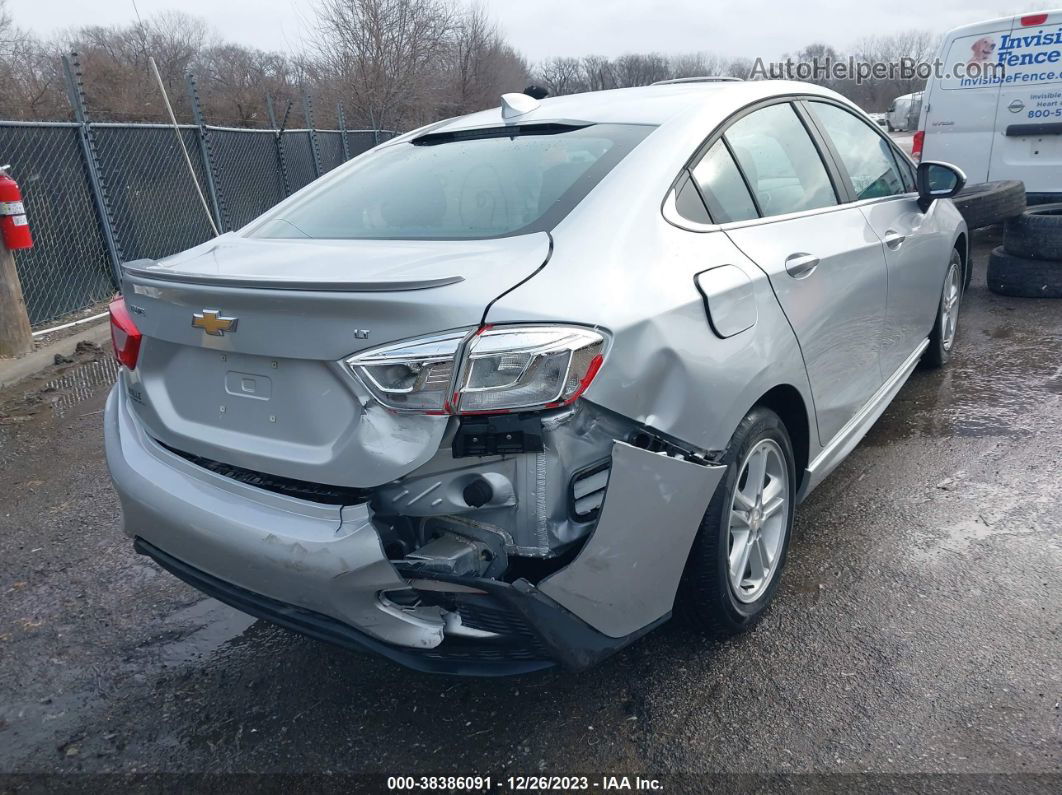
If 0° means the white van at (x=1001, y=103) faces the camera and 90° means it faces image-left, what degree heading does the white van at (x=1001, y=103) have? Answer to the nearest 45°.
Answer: approximately 180°

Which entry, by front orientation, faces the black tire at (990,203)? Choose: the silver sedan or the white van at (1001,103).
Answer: the silver sedan

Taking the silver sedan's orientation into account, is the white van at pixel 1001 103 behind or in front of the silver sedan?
in front

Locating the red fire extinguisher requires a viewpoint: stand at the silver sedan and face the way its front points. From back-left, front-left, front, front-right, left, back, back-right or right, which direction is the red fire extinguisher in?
left

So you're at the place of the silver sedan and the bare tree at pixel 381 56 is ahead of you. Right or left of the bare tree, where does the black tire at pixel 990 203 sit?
right

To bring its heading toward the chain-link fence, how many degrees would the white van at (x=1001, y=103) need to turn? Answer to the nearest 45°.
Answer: approximately 135° to its left

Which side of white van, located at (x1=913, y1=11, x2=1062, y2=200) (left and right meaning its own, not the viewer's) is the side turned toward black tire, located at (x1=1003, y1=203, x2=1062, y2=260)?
back

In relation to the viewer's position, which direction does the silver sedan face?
facing away from the viewer and to the right of the viewer

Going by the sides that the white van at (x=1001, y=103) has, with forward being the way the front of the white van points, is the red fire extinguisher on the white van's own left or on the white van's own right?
on the white van's own left

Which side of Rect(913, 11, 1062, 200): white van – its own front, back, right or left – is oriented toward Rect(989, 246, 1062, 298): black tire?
back

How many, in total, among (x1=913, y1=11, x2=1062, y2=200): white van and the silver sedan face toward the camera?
0

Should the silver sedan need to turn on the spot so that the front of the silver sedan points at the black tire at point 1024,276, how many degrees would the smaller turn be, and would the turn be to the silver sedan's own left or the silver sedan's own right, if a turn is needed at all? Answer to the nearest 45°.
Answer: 0° — it already faces it

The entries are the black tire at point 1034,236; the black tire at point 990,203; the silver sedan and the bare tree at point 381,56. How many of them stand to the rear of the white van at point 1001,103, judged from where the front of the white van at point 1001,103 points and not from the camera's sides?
3
